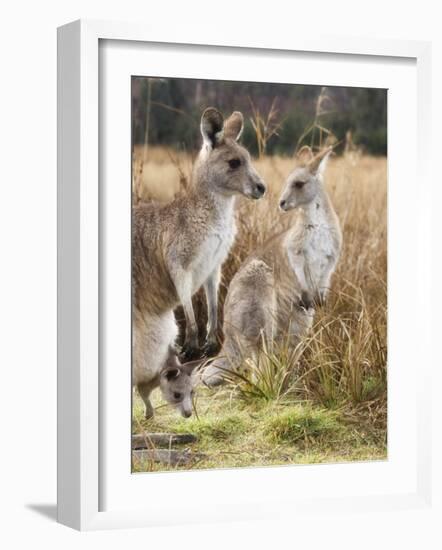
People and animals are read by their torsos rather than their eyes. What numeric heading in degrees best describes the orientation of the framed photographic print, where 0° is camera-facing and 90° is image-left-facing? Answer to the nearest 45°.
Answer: approximately 315°
